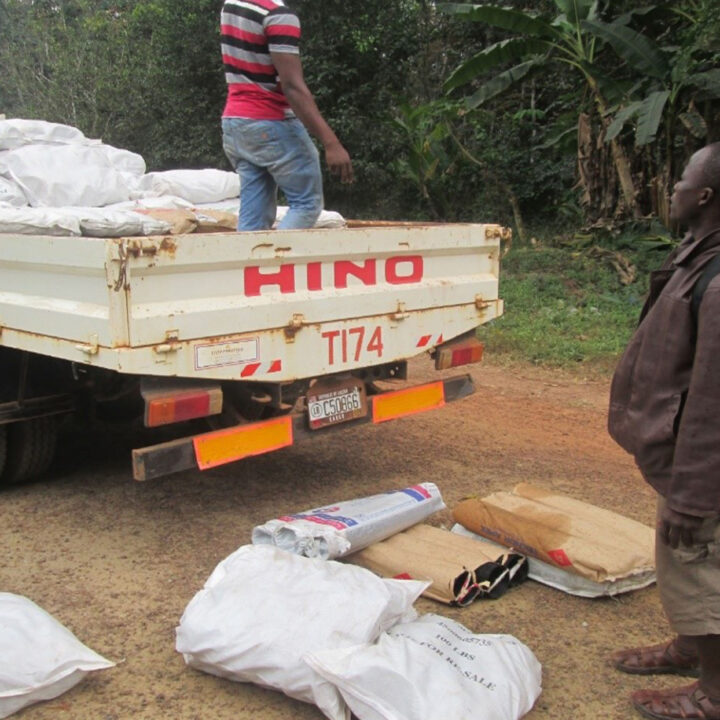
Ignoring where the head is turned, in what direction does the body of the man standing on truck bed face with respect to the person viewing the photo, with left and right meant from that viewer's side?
facing away from the viewer and to the right of the viewer

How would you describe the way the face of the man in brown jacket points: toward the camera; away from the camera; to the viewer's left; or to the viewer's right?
to the viewer's left

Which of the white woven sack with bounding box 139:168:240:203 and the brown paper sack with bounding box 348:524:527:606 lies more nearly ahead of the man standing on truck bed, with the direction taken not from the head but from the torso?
the white woven sack

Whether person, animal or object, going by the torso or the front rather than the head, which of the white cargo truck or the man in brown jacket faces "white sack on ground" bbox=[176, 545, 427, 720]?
the man in brown jacket

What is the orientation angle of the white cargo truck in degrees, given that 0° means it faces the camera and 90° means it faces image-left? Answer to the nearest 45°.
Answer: approximately 135°

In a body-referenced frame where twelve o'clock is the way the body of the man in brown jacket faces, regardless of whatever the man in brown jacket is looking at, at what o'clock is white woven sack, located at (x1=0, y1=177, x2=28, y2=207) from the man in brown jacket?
The white woven sack is roughly at 1 o'clock from the man in brown jacket.

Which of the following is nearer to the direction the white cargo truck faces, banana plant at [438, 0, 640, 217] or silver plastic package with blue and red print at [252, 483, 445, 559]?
the banana plant

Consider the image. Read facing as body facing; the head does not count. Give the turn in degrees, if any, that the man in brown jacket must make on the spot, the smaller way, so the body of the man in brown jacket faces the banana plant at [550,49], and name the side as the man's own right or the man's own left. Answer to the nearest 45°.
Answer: approximately 90° to the man's own right

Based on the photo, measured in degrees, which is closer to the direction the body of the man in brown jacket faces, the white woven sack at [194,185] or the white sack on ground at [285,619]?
the white sack on ground

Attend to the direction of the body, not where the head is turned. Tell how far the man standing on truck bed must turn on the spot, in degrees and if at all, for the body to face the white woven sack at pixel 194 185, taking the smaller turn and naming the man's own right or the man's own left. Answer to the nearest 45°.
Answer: approximately 90° to the man's own left

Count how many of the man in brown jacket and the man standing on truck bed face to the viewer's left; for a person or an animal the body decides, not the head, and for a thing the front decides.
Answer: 1

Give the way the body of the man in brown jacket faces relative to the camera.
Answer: to the viewer's left
